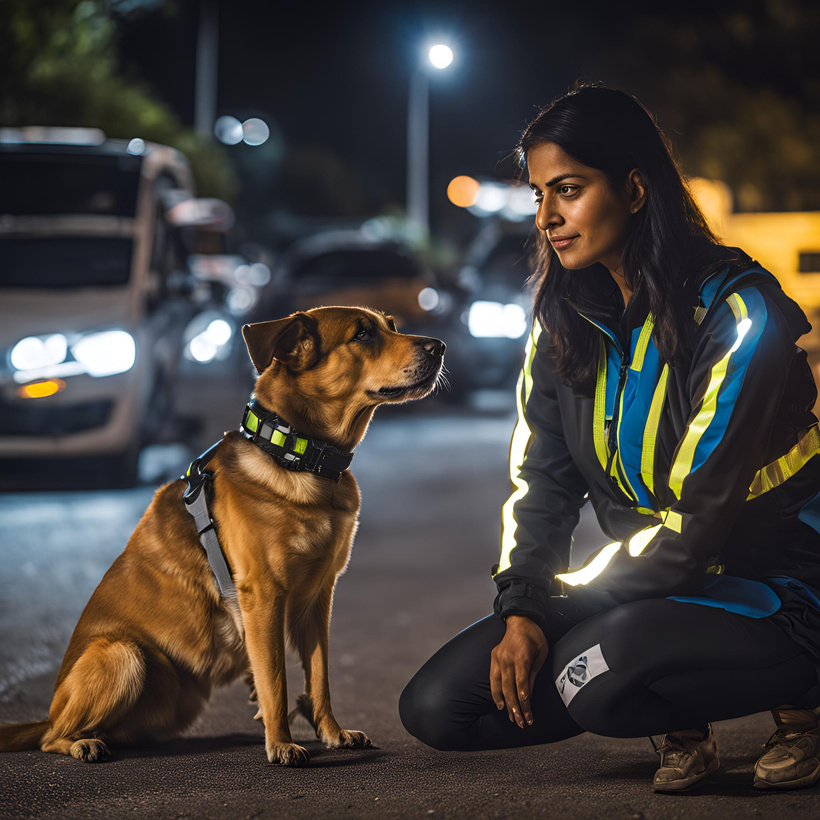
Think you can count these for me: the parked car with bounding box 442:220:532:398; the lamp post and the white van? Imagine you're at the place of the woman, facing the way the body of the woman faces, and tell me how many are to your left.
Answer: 0

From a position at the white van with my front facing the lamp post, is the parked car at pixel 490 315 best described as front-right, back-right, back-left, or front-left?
front-right

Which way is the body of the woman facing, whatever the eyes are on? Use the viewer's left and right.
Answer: facing the viewer and to the left of the viewer

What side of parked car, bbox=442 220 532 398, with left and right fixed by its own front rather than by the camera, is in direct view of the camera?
front

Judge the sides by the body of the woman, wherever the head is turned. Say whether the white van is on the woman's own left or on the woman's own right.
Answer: on the woman's own right

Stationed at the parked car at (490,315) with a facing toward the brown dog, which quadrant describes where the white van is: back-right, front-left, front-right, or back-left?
front-right

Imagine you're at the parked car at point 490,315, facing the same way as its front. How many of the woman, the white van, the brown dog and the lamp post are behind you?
1

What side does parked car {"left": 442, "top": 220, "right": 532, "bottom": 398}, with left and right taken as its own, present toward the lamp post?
back

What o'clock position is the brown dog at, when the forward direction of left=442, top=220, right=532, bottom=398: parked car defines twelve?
The brown dog is roughly at 12 o'clock from the parked car.

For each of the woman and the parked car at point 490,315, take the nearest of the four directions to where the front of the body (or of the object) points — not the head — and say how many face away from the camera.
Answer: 0

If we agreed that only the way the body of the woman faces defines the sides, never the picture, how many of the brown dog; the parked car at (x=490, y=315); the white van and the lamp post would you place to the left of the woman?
0

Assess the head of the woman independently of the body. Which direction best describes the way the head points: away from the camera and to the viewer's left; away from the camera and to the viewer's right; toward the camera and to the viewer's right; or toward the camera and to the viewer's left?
toward the camera and to the viewer's left

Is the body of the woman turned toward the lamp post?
no

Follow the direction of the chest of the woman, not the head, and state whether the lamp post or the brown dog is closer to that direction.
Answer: the brown dog

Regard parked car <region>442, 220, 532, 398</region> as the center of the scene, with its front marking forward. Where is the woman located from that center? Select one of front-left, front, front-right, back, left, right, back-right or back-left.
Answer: front

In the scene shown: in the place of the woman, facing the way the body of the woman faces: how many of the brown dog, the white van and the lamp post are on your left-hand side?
0

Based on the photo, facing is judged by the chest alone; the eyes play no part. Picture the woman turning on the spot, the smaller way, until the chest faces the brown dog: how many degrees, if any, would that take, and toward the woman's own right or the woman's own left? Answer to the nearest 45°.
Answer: approximately 45° to the woman's own right
